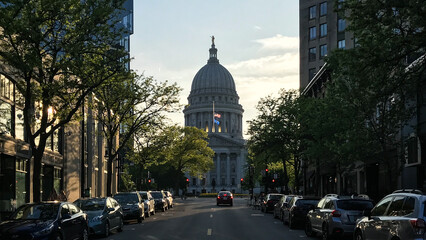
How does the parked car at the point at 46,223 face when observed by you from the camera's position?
facing the viewer and to the left of the viewer

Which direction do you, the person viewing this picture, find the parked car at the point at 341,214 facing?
facing away from the viewer and to the left of the viewer

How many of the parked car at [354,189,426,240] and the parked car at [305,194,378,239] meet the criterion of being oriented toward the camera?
0

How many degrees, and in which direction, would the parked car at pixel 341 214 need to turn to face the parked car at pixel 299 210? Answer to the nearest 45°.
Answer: approximately 45° to its right

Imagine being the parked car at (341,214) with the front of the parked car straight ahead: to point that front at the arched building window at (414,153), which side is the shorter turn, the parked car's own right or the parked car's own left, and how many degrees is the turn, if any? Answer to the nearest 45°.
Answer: approximately 45° to the parked car's own right

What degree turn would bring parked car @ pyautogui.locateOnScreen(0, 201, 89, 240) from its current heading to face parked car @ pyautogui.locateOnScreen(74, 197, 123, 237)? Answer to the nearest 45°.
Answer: approximately 135° to its right

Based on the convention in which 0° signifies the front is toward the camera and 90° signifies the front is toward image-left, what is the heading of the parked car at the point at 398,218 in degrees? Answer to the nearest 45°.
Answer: approximately 135°
